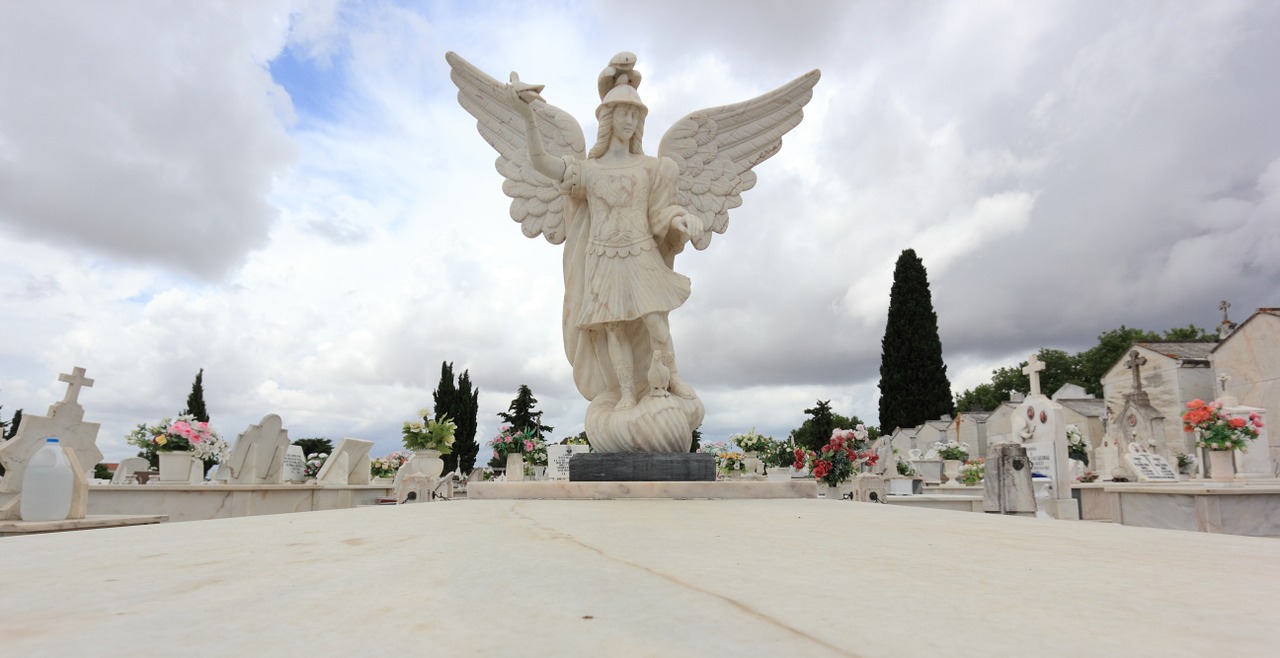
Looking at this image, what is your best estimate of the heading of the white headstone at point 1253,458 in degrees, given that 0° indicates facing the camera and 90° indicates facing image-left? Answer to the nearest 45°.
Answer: approximately 0°

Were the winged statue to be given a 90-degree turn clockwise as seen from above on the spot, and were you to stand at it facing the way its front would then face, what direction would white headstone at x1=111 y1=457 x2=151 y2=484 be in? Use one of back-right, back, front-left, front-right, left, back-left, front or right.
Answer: front-right

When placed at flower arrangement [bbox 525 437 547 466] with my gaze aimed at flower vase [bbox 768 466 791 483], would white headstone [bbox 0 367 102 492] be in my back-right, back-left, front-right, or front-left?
back-right

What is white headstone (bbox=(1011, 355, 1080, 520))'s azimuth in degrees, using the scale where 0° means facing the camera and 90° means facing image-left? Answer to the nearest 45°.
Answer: approximately 45°

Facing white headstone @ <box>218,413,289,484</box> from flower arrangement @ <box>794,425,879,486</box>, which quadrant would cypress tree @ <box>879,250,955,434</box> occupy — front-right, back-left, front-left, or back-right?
back-right
